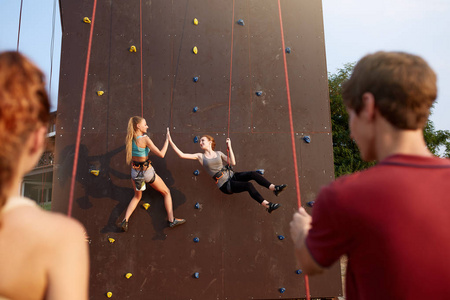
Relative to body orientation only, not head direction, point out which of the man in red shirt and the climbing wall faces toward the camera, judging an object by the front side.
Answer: the climbing wall

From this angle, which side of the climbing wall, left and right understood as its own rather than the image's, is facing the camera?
front

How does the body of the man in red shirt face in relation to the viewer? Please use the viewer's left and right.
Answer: facing away from the viewer and to the left of the viewer

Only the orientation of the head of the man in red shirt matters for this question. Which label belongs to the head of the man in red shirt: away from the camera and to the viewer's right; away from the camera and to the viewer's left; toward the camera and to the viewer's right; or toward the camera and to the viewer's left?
away from the camera and to the viewer's left

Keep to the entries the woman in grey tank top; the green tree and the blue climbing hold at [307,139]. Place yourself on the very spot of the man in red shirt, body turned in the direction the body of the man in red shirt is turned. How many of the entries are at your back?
0

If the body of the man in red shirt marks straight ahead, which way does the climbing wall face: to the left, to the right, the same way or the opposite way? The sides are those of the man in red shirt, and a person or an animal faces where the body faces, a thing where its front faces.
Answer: the opposite way

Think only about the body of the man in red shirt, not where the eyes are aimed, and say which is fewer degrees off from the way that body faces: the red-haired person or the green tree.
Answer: the green tree

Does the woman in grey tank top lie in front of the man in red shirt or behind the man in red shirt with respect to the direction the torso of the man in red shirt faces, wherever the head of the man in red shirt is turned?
in front

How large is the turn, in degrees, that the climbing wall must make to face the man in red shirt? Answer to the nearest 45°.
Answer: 0° — it already faces them

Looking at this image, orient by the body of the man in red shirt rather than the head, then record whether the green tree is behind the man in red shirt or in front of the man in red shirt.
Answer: in front

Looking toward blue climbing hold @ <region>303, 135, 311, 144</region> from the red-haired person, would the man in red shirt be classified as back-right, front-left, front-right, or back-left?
front-right

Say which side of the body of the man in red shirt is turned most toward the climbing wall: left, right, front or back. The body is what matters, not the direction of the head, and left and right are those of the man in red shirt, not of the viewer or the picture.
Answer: front

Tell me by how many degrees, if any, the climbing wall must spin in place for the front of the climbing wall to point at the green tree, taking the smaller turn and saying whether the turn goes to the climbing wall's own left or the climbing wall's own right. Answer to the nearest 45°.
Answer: approximately 135° to the climbing wall's own left

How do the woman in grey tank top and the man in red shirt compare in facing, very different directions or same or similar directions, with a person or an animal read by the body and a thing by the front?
very different directions

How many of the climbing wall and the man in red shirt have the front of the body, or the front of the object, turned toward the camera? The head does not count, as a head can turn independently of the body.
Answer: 1

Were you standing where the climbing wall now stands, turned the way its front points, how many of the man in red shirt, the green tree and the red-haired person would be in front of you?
2

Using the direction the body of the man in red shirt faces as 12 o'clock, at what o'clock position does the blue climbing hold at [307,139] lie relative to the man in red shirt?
The blue climbing hold is roughly at 1 o'clock from the man in red shirt.
